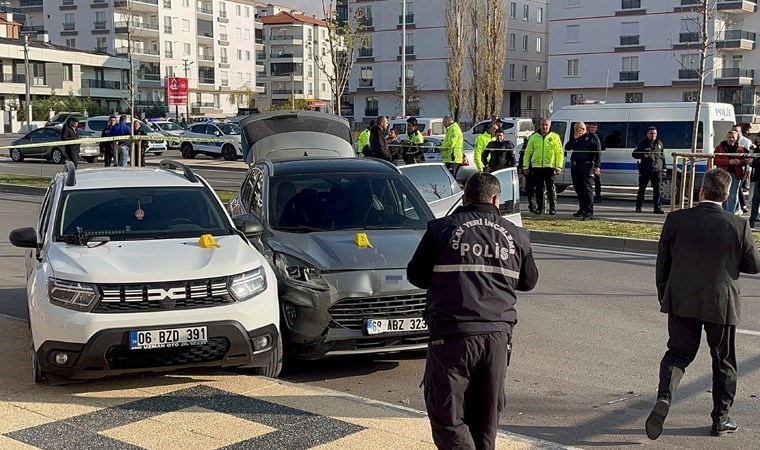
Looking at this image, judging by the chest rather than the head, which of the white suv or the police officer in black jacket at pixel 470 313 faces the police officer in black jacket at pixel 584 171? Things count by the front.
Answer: the police officer in black jacket at pixel 470 313

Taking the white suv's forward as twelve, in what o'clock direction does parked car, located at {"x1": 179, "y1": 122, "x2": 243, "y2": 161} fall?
The parked car is roughly at 6 o'clock from the white suv.

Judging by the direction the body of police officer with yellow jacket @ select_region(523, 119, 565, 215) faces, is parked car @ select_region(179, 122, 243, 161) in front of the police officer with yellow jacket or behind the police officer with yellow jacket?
behind

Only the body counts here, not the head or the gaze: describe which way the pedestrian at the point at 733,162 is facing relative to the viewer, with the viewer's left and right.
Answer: facing the viewer

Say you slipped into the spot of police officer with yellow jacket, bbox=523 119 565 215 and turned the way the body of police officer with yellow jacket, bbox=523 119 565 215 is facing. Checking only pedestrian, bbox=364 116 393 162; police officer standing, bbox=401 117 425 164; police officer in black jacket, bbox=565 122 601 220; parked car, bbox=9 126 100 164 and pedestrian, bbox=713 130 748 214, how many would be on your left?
2

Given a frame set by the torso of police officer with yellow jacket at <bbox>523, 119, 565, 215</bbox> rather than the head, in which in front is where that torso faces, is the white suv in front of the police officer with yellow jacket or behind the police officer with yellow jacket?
in front

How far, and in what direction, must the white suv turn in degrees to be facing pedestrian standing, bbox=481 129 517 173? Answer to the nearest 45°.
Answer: approximately 135° to its left

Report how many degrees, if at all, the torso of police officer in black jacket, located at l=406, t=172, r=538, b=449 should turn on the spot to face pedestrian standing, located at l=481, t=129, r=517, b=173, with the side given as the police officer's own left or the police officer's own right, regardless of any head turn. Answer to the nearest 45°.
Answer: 0° — they already face them

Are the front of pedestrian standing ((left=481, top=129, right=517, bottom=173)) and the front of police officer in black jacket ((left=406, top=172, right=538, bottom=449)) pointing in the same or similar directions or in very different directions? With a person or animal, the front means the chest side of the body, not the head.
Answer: very different directions

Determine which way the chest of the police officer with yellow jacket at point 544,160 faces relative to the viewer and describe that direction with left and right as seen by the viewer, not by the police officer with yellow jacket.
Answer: facing the viewer

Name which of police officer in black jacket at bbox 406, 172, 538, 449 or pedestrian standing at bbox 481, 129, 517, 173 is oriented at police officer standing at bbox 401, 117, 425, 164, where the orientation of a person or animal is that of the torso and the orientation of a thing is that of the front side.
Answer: the police officer in black jacket

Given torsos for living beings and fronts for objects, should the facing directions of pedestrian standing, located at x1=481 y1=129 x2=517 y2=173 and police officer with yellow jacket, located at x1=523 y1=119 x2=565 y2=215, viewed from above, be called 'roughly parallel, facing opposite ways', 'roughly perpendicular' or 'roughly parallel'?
roughly parallel

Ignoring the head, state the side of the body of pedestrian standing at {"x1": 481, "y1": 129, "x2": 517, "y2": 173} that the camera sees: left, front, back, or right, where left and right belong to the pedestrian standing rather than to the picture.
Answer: front

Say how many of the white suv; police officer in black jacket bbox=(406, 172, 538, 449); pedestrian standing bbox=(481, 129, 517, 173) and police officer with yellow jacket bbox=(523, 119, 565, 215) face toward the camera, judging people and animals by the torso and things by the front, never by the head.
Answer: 3

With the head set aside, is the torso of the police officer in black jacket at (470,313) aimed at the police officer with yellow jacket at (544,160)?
yes

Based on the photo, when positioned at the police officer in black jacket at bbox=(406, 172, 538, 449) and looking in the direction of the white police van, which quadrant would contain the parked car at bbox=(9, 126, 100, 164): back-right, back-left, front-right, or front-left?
front-left

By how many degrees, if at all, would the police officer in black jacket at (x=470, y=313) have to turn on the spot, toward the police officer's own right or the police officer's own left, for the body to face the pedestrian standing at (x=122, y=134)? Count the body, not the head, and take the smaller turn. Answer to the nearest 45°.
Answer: approximately 45° to the police officer's own left

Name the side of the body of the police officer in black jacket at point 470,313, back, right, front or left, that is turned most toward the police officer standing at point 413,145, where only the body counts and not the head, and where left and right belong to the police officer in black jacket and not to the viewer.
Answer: front

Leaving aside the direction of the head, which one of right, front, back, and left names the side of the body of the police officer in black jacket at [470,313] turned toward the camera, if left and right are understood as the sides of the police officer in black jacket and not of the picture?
back
